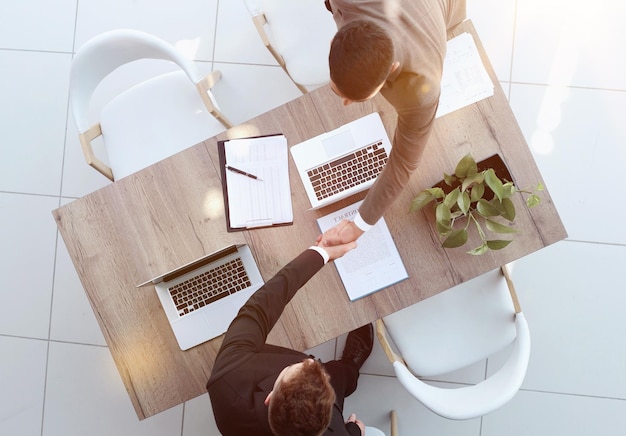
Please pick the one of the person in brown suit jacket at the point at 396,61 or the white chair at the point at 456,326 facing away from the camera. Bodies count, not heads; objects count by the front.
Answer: the white chair

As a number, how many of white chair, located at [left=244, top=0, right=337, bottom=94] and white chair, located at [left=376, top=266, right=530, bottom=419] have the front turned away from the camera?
1

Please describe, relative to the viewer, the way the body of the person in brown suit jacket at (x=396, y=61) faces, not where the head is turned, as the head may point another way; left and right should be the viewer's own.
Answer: facing the viewer and to the left of the viewer

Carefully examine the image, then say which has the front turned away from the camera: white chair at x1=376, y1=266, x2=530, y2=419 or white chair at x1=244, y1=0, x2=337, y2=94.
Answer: white chair at x1=376, y1=266, x2=530, y2=419

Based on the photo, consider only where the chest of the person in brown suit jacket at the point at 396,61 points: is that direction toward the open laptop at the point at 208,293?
no

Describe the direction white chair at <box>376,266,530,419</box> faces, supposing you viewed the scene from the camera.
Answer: facing away from the viewer

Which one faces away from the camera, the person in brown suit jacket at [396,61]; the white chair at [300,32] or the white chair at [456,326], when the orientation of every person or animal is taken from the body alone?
the white chair at [456,326]

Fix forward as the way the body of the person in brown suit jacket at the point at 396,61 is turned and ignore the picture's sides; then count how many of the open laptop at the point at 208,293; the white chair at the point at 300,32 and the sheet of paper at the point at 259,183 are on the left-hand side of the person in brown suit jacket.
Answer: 0

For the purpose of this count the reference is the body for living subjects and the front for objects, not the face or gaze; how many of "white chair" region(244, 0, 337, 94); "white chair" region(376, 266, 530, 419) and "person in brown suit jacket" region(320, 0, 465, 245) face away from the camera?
1
